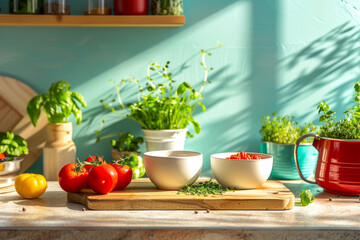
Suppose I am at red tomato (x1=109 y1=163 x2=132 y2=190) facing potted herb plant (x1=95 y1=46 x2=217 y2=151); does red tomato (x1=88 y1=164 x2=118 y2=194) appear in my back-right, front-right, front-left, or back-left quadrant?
back-left

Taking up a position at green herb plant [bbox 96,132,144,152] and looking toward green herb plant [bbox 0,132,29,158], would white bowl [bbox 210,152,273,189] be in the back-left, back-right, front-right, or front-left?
back-left

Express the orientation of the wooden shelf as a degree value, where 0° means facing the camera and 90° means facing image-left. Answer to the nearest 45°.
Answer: approximately 0°

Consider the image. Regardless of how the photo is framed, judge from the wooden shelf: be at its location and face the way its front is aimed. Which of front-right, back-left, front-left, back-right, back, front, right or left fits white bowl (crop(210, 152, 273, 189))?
front-left
